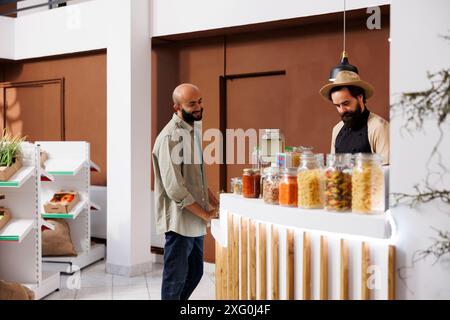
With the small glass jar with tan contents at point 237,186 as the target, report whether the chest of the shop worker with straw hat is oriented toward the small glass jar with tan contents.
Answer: yes

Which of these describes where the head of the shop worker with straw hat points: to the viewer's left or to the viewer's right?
to the viewer's left

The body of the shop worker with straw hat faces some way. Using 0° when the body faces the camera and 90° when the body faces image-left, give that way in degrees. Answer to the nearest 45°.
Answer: approximately 45°

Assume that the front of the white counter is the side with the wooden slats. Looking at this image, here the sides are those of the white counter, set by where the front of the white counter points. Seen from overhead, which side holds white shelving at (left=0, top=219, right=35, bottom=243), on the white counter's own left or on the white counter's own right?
on the white counter's own right

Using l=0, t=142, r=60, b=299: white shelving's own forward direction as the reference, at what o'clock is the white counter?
The white counter is roughly at 10 o'clock from the white shelving.

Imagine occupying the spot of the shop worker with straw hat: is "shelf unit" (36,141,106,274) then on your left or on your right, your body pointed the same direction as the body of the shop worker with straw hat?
on your right

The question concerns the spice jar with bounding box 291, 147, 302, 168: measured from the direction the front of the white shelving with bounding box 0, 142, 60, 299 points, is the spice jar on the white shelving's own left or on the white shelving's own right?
on the white shelving's own left

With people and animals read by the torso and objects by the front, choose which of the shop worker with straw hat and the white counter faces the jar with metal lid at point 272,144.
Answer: the shop worker with straw hat

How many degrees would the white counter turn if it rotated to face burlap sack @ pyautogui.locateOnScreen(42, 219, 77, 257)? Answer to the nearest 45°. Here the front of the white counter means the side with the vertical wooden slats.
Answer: approximately 90° to its right
